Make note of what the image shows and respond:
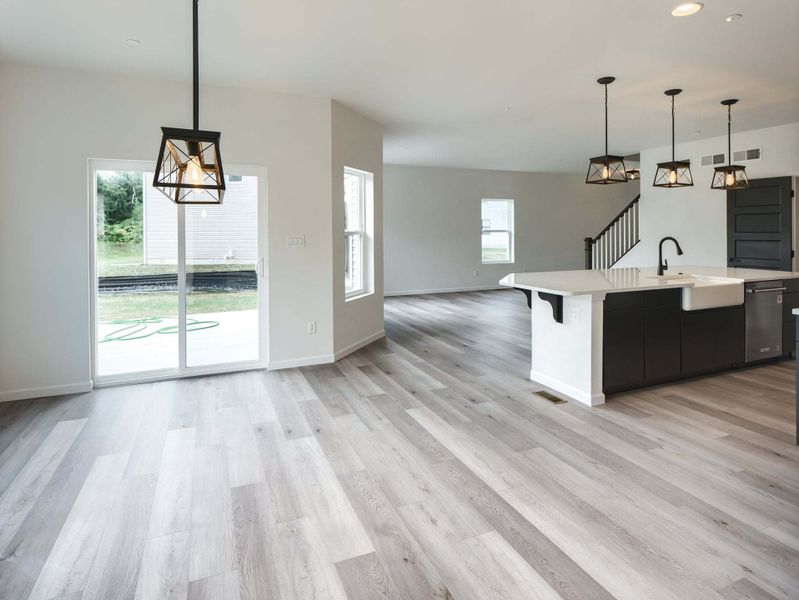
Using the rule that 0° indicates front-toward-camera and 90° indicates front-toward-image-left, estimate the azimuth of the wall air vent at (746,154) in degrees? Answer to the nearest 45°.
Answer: approximately 45°

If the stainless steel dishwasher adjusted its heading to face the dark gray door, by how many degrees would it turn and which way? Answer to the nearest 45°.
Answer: approximately 135° to its left

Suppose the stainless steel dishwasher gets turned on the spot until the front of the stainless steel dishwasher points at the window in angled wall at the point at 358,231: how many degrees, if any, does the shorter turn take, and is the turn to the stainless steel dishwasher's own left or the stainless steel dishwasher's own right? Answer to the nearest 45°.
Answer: approximately 135° to the stainless steel dishwasher's own right

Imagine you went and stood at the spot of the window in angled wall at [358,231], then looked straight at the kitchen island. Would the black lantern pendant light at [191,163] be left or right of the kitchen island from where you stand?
right

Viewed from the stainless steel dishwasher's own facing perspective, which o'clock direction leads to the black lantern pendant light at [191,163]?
The black lantern pendant light is roughly at 2 o'clock from the stainless steel dishwasher.

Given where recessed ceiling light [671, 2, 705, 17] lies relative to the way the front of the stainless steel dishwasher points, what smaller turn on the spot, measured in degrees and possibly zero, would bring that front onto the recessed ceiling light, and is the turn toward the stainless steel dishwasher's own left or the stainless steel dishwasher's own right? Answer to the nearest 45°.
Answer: approximately 45° to the stainless steel dishwasher's own right
